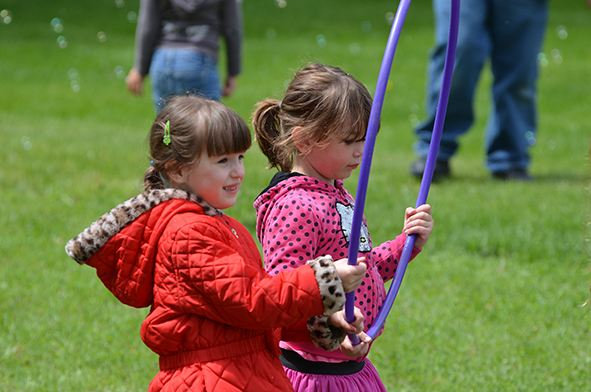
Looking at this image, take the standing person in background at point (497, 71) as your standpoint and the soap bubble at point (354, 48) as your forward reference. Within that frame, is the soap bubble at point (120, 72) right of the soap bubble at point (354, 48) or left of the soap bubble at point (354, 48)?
left

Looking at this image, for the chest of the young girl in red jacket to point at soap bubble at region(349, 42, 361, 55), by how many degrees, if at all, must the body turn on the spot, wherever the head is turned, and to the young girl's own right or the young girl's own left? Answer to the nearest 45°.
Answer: approximately 90° to the young girl's own left

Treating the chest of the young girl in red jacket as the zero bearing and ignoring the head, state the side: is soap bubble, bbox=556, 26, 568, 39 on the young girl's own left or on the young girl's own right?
on the young girl's own left

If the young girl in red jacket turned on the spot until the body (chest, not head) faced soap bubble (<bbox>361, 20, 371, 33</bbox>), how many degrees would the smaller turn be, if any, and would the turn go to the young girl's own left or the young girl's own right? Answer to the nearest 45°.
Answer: approximately 90° to the young girl's own left

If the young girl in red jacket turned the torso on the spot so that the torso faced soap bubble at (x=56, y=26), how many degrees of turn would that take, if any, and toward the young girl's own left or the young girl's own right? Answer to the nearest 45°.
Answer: approximately 90° to the young girl's own left

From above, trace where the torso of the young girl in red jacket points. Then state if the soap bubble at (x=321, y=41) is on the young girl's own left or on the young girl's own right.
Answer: on the young girl's own left

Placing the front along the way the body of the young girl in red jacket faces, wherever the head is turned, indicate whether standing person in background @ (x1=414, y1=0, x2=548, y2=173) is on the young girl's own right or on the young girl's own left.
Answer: on the young girl's own left

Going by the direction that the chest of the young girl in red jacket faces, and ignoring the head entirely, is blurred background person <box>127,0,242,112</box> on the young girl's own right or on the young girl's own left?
on the young girl's own left

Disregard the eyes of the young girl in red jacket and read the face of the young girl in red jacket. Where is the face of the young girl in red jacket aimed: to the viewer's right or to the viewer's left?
to the viewer's right

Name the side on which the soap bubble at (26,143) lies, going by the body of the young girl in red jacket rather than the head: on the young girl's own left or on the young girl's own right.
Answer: on the young girl's own left

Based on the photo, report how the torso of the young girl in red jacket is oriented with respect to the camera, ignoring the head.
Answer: to the viewer's right

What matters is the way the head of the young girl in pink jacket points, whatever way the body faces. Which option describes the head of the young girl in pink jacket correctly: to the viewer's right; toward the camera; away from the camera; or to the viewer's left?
to the viewer's right
